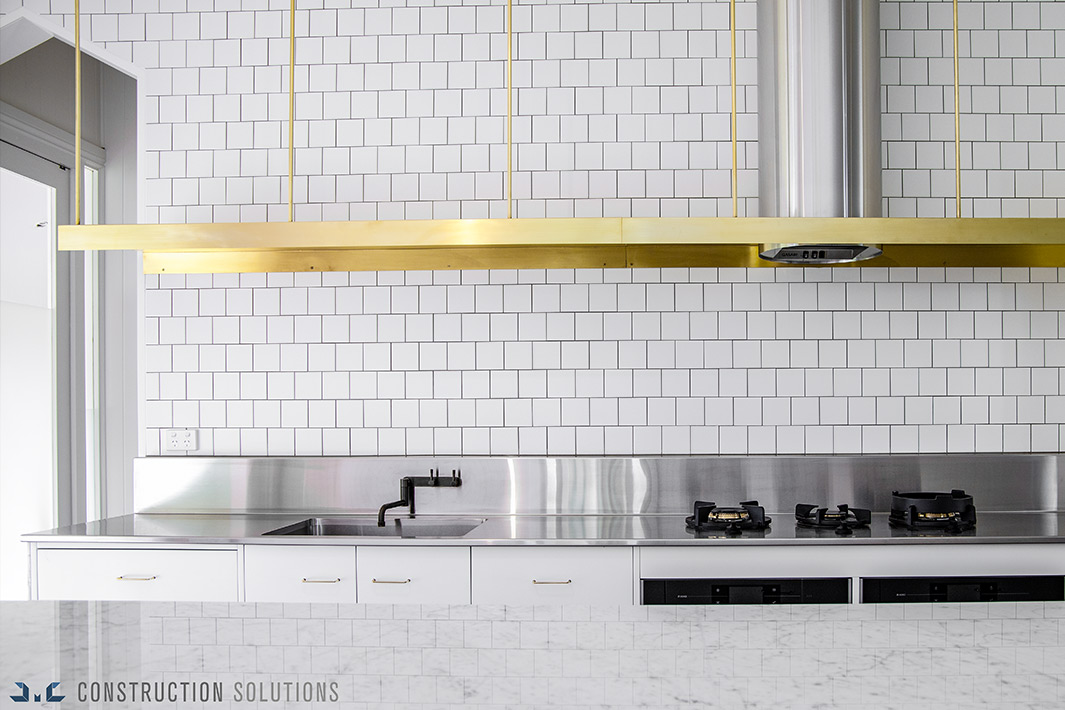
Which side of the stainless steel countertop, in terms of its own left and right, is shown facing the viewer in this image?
front

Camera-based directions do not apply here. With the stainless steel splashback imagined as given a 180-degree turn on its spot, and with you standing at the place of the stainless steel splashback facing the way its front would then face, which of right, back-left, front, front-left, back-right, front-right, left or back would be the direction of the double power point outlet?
left

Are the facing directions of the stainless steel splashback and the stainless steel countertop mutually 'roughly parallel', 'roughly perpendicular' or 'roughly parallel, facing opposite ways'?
roughly parallel

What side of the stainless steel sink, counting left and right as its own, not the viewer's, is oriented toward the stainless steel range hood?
left

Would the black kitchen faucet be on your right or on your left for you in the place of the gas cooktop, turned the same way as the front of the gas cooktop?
on your right

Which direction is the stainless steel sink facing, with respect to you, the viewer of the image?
facing the viewer

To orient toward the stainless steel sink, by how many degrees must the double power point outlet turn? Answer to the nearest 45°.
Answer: approximately 45° to its left

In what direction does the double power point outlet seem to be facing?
toward the camera

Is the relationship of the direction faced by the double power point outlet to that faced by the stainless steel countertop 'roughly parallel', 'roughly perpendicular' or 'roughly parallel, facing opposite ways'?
roughly parallel
